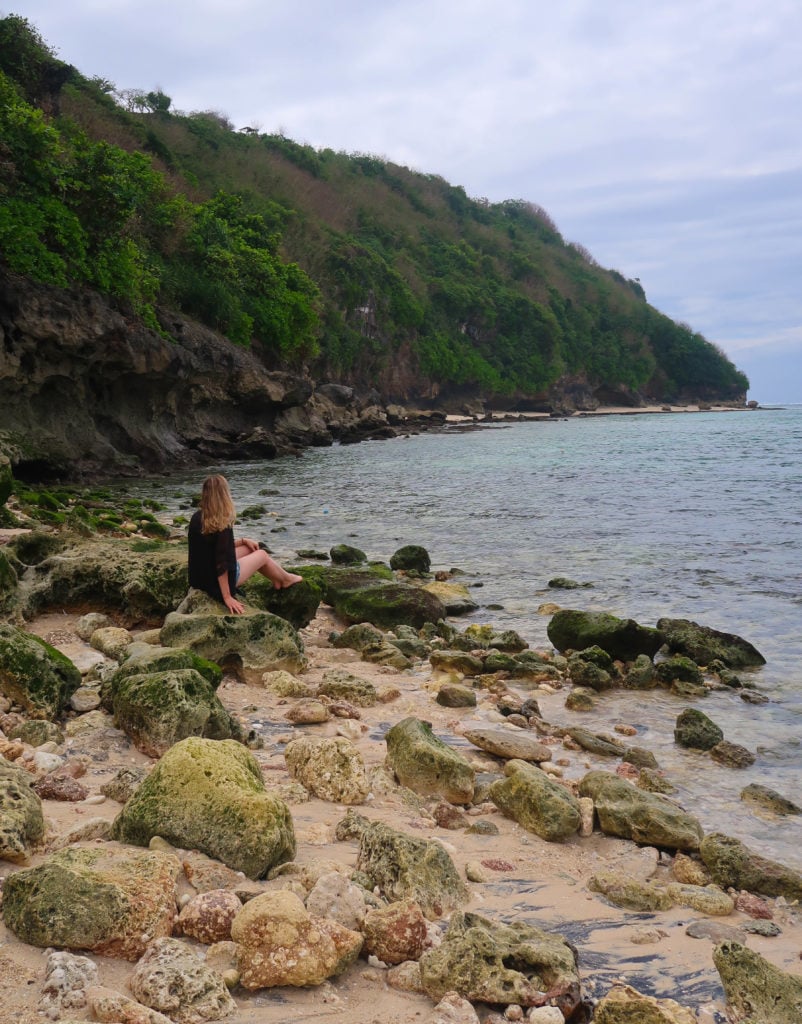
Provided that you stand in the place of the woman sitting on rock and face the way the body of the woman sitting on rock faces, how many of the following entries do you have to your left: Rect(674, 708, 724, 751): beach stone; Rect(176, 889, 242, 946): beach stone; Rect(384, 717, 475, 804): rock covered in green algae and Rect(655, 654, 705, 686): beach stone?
0

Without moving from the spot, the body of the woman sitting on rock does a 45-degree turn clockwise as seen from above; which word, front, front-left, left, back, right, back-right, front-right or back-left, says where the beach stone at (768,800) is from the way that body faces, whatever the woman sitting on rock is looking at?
front-right

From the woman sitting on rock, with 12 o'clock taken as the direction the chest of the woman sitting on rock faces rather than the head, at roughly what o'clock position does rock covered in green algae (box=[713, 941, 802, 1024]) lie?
The rock covered in green algae is roughly at 4 o'clock from the woman sitting on rock.

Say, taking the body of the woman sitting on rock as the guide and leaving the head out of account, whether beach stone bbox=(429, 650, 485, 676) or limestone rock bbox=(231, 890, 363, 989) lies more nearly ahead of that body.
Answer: the beach stone

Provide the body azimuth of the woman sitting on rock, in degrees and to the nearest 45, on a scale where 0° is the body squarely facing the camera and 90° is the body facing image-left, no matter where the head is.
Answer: approximately 225°

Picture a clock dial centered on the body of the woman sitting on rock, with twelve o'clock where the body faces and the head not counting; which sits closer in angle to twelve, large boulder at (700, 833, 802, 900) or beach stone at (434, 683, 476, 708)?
the beach stone

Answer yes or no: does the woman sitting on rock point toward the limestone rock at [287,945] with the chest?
no

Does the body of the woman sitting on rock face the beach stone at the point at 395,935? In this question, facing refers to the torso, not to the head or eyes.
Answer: no

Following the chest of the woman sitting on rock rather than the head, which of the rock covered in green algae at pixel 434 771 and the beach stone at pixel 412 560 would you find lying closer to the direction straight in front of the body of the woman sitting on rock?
the beach stone

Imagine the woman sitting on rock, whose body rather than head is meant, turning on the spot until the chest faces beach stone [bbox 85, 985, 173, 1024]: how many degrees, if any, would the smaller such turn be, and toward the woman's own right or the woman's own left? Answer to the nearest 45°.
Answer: approximately 135° to the woman's own right

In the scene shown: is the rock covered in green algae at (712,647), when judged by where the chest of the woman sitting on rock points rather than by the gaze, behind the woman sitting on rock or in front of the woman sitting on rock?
in front

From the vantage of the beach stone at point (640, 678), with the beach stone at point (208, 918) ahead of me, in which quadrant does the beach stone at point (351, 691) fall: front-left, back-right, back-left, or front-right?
front-right

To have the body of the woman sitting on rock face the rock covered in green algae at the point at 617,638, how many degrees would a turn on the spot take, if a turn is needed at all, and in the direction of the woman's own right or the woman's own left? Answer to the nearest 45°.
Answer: approximately 45° to the woman's own right

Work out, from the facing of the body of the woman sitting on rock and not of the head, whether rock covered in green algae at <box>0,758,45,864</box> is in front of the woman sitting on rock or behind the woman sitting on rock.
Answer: behind

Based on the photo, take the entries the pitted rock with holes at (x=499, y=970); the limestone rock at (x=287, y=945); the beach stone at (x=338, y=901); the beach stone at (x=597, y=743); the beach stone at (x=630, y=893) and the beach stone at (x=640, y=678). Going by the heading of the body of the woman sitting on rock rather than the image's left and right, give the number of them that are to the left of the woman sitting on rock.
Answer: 0

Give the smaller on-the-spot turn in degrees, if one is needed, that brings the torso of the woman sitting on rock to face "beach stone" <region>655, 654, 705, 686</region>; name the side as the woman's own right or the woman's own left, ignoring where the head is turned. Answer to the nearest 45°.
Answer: approximately 45° to the woman's own right
